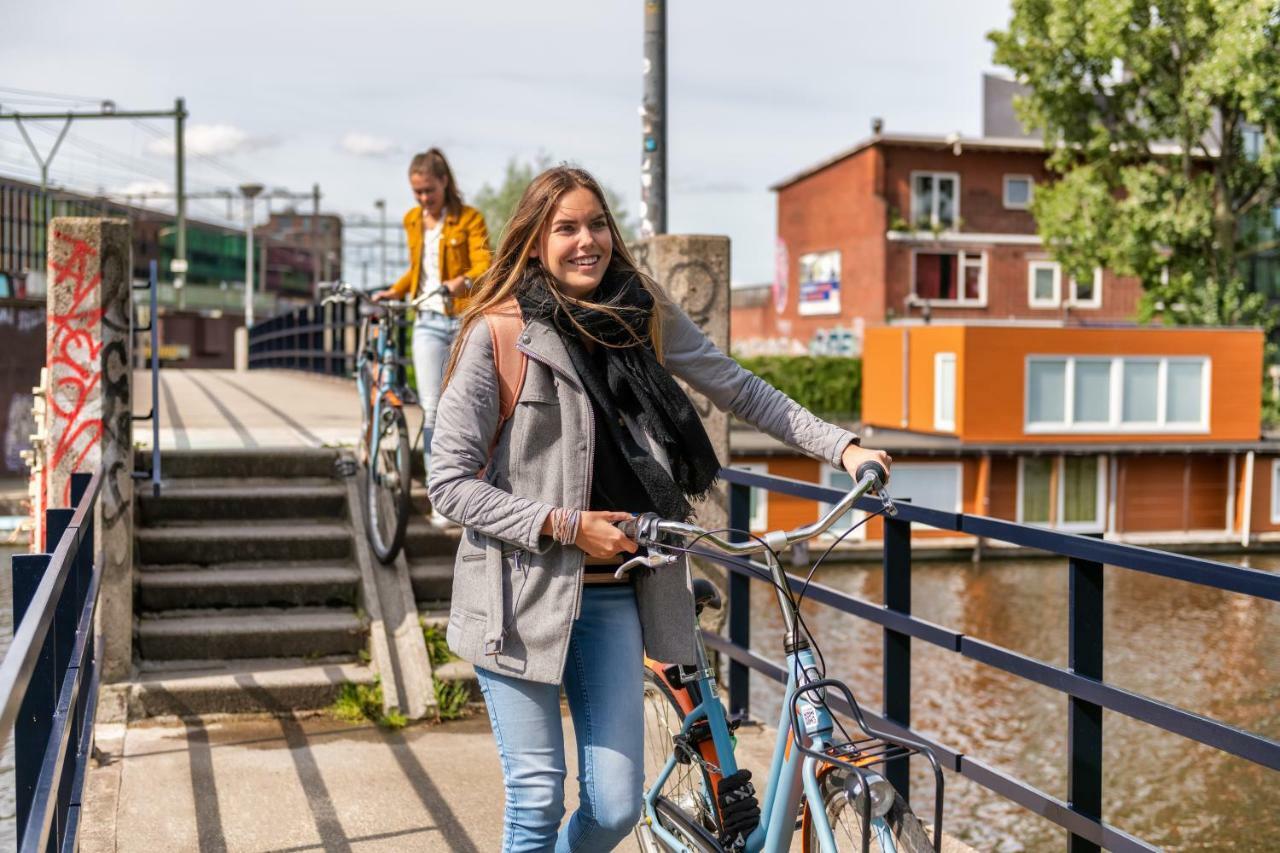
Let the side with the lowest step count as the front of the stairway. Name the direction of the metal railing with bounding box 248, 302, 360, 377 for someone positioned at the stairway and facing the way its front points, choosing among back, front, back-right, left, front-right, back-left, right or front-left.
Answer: back

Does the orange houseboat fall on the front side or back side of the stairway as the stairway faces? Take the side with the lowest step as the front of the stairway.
on the back side

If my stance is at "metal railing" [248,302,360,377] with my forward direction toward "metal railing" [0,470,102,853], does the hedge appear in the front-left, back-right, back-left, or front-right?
back-left

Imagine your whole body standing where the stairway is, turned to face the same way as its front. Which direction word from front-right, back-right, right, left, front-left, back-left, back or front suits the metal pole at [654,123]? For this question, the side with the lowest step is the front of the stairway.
back-left

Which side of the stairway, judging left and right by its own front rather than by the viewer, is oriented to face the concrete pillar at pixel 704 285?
left

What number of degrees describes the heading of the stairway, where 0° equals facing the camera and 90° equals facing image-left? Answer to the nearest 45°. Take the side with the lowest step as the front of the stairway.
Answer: approximately 0°

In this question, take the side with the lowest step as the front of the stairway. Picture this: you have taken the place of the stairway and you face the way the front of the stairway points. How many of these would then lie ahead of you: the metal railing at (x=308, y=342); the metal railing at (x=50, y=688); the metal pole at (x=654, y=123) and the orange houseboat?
1

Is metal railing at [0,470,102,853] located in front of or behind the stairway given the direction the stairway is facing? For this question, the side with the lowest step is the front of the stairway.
in front

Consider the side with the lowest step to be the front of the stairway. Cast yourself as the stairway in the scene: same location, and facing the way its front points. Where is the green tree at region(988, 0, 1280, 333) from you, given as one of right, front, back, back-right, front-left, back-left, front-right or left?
back-left

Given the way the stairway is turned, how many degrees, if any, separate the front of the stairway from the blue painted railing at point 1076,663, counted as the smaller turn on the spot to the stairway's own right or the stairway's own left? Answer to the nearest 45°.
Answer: approximately 45° to the stairway's own left
